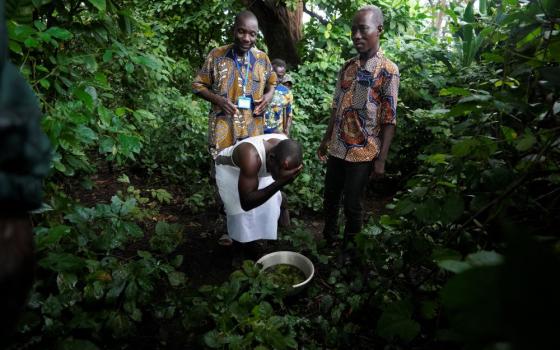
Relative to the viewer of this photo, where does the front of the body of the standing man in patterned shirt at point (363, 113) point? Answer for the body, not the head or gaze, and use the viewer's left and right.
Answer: facing the viewer and to the left of the viewer

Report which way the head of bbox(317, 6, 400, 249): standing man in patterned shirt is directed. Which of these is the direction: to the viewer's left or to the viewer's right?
to the viewer's left

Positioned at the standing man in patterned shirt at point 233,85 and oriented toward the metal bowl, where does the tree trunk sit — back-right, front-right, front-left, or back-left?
back-left

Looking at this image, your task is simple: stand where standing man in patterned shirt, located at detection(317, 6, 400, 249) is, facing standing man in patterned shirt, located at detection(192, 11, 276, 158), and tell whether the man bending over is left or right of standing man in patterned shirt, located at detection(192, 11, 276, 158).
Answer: left

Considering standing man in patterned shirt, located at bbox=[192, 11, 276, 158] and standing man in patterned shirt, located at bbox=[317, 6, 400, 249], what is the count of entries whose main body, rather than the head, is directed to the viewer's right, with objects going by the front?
0

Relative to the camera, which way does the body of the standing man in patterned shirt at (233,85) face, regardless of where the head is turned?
toward the camera

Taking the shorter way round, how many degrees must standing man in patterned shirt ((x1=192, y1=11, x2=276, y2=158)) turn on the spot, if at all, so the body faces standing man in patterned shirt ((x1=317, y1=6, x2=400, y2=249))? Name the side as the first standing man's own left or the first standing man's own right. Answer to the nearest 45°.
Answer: approximately 45° to the first standing man's own left

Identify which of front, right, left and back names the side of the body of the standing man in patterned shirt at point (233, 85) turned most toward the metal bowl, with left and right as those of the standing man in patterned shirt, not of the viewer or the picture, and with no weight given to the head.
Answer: front

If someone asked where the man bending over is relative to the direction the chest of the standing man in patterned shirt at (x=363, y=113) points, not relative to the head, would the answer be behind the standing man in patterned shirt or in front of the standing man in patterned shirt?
in front

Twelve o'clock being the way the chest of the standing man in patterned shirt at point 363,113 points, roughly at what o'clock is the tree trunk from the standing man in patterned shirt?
The tree trunk is roughly at 4 o'clock from the standing man in patterned shirt.

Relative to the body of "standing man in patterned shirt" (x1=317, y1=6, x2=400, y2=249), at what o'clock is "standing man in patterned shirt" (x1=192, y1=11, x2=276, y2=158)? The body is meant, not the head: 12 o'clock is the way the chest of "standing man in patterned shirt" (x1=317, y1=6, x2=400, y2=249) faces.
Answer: "standing man in patterned shirt" (x1=192, y1=11, x2=276, y2=158) is roughly at 2 o'clock from "standing man in patterned shirt" (x1=317, y1=6, x2=400, y2=249).
